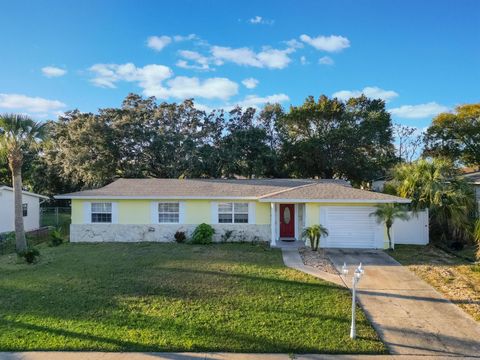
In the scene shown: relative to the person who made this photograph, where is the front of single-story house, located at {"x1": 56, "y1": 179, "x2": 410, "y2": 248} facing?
facing the viewer

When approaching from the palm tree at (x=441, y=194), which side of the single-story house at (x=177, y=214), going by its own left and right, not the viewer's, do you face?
left

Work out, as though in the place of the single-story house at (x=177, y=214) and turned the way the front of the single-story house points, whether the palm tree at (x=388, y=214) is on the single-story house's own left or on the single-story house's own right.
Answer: on the single-story house's own left

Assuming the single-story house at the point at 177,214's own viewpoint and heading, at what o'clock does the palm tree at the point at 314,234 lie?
The palm tree is roughly at 10 o'clock from the single-story house.

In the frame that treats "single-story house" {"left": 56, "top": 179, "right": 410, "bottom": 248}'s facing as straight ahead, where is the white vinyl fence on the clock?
The white vinyl fence is roughly at 9 o'clock from the single-story house.

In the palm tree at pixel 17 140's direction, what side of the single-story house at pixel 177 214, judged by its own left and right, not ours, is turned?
right

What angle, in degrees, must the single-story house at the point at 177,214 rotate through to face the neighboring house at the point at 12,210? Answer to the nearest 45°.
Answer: approximately 135° to its right

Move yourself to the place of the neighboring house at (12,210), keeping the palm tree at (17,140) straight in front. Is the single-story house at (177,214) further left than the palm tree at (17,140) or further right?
left
